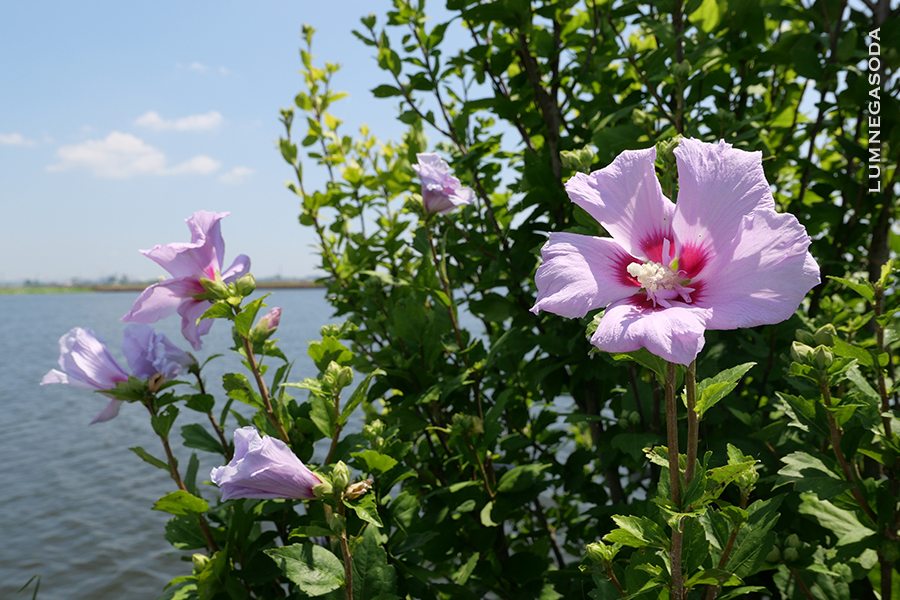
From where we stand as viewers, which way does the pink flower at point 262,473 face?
facing to the left of the viewer

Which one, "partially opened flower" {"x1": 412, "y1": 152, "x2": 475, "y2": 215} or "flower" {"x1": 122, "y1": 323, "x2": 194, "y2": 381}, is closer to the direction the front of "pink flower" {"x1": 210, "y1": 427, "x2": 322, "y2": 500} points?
the flower

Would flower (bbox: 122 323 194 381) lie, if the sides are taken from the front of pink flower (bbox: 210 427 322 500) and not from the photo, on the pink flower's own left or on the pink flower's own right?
on the pink flower's own right

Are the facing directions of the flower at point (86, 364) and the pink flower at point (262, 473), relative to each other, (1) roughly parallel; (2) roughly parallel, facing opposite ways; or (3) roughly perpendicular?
roughly parallel

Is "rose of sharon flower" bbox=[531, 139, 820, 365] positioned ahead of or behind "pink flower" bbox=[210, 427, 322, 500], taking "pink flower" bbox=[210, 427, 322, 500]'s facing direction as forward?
behind

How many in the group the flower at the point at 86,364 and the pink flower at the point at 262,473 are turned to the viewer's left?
2

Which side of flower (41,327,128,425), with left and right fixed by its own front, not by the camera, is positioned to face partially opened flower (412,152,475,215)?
back

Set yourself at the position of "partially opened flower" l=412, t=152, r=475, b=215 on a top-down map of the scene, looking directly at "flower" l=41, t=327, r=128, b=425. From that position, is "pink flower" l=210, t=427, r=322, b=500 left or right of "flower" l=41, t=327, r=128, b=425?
left

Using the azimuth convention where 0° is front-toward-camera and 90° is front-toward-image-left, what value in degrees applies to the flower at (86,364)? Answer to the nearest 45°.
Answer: approximately 90°

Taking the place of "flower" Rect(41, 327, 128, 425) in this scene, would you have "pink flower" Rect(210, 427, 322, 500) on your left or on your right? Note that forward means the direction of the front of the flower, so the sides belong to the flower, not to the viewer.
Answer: on your left

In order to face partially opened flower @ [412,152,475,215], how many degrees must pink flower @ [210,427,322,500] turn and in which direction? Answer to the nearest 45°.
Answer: approximately 135° to its right
